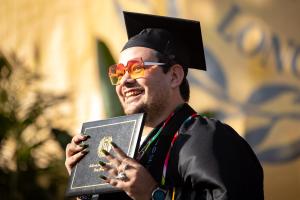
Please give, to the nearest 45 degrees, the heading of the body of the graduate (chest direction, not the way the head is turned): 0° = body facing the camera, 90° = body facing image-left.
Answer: approximately 45°
